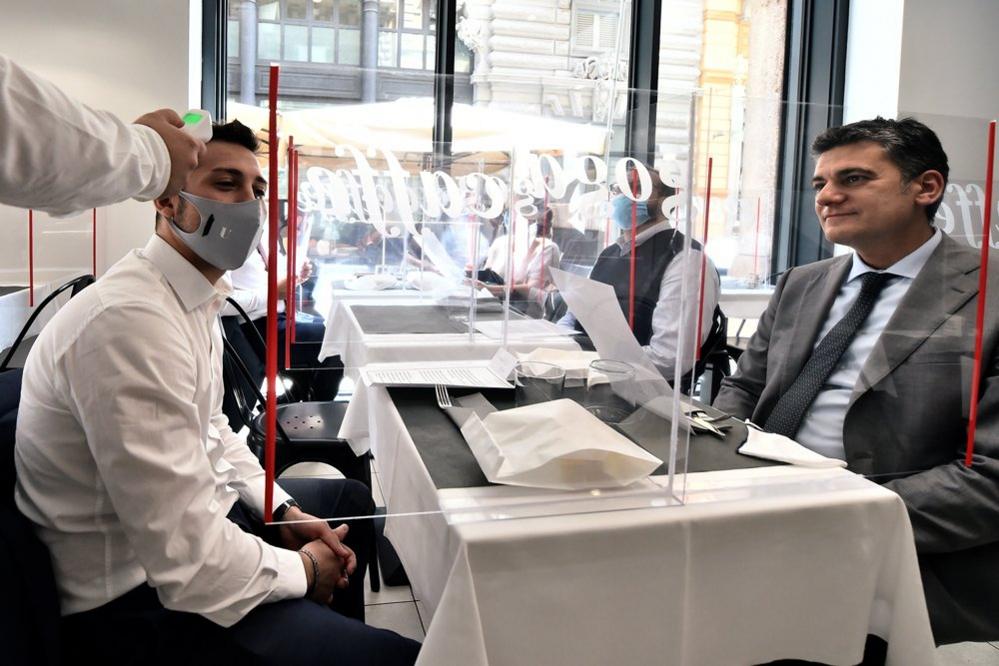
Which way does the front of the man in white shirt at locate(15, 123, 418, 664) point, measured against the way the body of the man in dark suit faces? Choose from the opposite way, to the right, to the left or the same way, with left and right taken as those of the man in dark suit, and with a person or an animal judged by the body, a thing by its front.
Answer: the opposite way

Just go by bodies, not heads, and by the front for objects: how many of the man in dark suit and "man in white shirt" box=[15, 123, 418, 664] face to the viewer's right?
1

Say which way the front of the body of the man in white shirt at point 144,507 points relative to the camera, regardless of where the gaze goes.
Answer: to the viewer's right

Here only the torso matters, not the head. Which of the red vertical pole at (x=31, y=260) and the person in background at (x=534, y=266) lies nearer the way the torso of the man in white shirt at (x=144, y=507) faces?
the person in background

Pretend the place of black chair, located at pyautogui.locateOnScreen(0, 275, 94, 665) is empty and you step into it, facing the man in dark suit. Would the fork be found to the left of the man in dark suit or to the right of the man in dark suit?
left

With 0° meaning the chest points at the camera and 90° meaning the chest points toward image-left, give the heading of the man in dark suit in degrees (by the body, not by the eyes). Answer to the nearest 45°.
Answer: approximately 45°

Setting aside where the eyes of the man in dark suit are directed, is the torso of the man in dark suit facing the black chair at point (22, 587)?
yes
